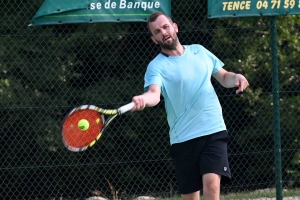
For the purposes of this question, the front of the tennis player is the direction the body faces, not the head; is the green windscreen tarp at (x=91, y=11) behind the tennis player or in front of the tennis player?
behind

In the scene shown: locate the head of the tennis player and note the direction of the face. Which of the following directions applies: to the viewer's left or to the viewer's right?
to the viewer's left

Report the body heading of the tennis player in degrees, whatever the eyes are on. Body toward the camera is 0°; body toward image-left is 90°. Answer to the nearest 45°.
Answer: approximately 0°
